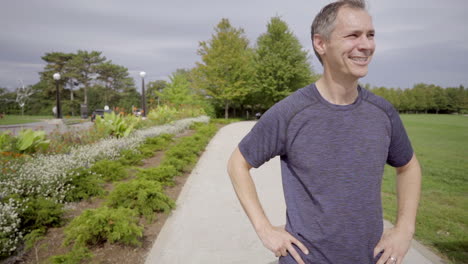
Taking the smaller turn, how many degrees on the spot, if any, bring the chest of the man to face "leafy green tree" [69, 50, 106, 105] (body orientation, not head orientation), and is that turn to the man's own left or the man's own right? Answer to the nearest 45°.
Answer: approximately 180°

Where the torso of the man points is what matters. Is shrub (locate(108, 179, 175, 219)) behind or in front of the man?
behind

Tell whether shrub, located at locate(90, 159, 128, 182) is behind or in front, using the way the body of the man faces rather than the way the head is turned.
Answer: behind

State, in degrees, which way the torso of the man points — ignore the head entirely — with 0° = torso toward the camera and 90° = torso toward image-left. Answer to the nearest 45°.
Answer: approximately 315°

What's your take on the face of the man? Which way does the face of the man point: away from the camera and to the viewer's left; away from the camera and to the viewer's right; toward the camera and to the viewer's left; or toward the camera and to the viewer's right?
toward the camera and to the viewer's right

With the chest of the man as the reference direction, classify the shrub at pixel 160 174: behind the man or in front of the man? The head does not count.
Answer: behind

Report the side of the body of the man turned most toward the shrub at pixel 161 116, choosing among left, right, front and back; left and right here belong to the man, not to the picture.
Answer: back

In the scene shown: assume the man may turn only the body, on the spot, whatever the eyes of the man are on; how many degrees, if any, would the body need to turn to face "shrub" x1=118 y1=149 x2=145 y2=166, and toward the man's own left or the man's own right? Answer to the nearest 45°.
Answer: approximately 180°

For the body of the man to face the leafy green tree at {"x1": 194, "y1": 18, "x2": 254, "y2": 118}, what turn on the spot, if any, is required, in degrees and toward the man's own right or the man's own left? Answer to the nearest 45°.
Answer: approximately 135° to the man's own left

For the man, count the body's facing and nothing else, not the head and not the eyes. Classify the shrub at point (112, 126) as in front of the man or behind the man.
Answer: behind

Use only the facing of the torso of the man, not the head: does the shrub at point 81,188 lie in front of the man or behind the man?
behind
